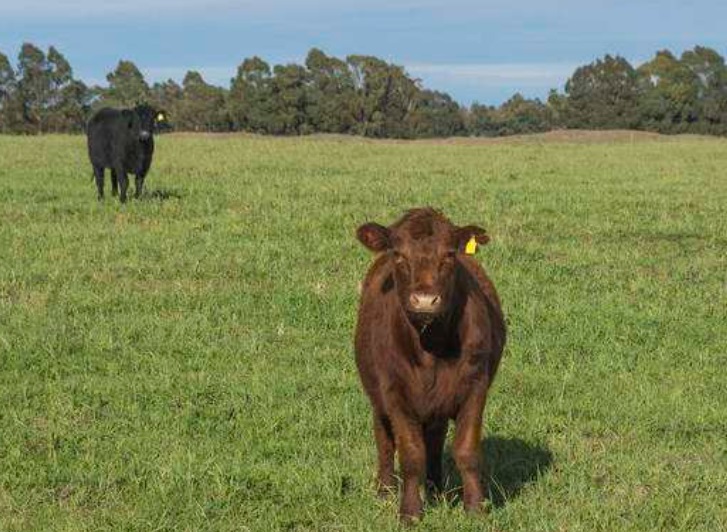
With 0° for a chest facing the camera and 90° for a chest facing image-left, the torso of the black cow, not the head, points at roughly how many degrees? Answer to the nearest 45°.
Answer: approximately 315°

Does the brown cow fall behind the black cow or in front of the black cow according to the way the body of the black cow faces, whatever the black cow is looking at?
in front

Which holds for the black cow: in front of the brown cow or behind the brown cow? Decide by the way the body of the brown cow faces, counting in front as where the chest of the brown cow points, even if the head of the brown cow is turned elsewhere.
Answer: behind

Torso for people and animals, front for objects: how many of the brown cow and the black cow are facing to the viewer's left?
0

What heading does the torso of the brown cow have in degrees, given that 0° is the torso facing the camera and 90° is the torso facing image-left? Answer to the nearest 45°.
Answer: approximately 0°
